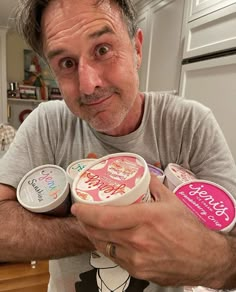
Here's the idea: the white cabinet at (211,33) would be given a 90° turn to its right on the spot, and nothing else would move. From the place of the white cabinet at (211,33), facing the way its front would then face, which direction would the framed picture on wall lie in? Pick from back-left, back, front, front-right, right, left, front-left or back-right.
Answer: front

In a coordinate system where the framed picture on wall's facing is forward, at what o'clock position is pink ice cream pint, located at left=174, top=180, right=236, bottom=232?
The pink ice cream pint is roughly at 12 o'clock from the framed picture on wall.

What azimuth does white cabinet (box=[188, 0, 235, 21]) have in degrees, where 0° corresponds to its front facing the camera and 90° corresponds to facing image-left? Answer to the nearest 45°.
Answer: approximately 45°

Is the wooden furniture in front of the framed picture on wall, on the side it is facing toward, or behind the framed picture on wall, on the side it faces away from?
in front

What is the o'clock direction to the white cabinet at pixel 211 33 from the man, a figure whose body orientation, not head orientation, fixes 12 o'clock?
The white cabinet is roughly at 7 o'clock from the man.

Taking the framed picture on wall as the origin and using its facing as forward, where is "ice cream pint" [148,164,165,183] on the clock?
The ice cream pint is roughly at 12 o'clock from the framed picture on wall.

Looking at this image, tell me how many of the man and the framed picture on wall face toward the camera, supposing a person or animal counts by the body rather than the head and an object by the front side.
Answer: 2

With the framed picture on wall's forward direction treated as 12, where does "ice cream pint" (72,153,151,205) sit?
The ice cream pint is roughly at 12 o'clock from the framed picture on wall.

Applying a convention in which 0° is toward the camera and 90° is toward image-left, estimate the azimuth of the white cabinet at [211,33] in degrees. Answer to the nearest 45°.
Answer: approximately 45°

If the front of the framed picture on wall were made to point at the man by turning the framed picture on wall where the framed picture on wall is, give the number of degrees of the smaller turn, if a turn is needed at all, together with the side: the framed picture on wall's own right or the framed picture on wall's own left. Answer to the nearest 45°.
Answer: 0° — it already faces them
